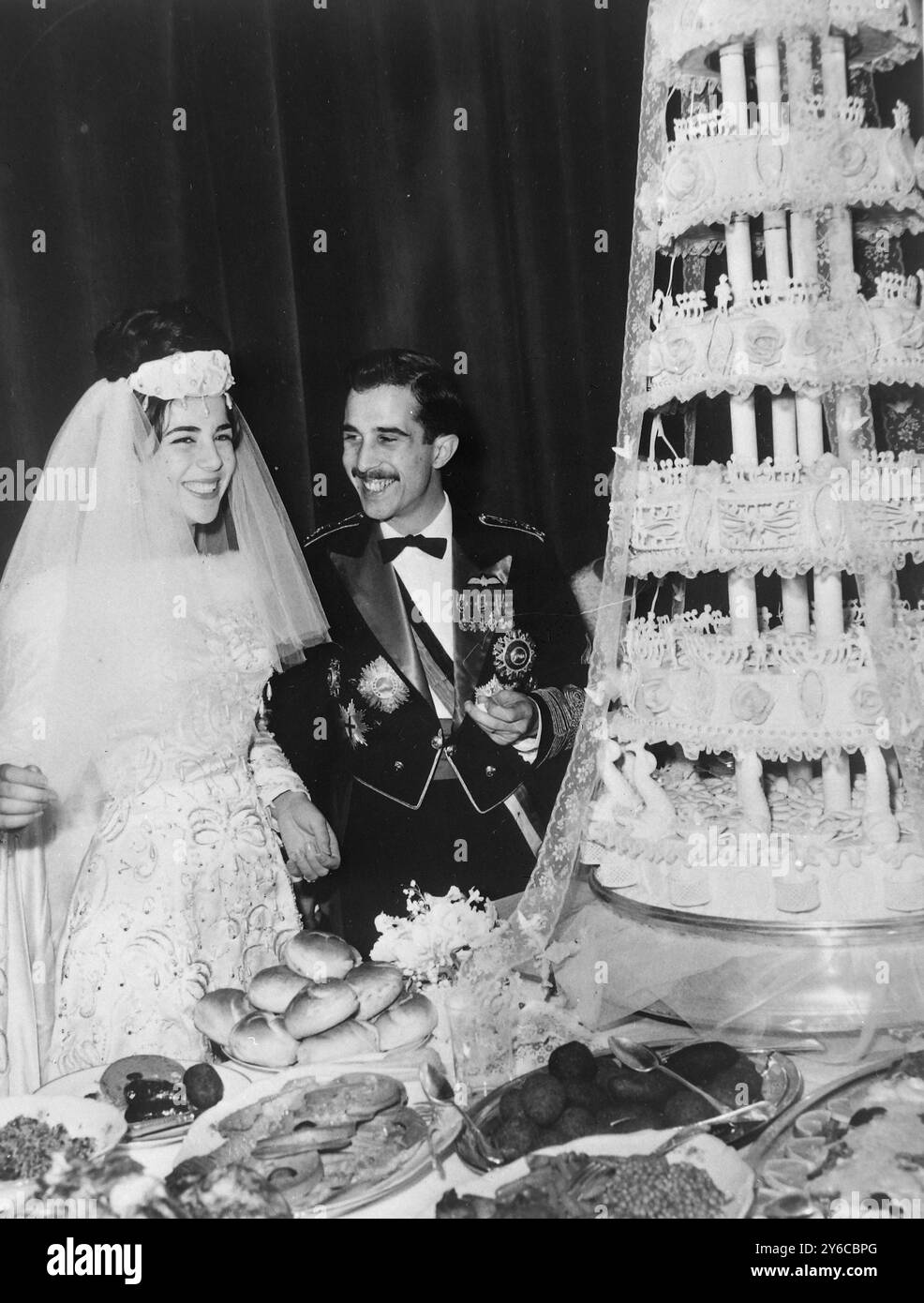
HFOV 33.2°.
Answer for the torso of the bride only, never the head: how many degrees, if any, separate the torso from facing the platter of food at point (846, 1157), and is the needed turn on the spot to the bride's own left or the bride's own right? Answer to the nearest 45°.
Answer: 0° — they already face it

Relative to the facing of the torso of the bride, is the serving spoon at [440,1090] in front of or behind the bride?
in front

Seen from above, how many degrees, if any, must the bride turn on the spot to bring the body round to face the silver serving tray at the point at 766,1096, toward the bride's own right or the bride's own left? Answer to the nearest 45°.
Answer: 0° — they already face it

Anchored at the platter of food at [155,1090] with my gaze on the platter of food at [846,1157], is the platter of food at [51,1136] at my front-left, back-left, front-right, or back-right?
back-right

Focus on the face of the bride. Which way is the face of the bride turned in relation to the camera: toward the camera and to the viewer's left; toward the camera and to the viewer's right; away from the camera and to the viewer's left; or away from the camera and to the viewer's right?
toward the camera and to the viewer's right

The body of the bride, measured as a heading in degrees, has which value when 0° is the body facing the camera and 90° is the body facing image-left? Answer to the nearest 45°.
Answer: approximately 315°

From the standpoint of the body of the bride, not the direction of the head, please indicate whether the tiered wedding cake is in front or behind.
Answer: in front

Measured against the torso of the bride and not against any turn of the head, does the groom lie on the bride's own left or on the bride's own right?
on the bride's own left
